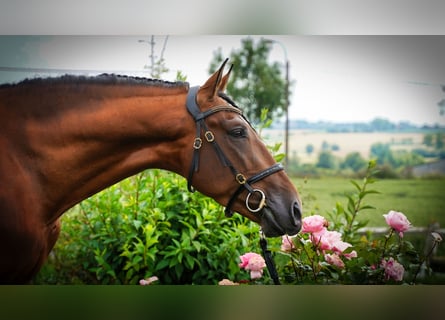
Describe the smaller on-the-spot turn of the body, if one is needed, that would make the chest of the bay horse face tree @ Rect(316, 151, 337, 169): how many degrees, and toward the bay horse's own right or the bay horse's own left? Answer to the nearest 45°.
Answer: approximately 45° to the bay horse's own left

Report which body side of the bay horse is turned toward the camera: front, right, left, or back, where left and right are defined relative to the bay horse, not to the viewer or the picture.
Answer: right

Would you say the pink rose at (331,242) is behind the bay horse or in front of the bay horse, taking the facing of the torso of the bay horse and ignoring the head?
in front

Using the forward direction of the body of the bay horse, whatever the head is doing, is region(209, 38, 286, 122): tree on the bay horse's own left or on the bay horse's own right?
on the bay horse's own left

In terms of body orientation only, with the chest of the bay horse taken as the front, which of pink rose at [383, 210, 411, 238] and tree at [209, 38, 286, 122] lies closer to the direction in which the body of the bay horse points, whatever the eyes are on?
the pink rose

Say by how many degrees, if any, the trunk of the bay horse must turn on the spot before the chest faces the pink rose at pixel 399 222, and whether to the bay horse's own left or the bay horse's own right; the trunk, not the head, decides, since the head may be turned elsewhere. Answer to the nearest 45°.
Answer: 0° — it already faces it

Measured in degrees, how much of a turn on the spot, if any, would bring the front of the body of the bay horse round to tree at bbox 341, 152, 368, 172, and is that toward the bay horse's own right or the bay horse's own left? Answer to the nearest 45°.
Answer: approximately 45° to the bay horse's own left

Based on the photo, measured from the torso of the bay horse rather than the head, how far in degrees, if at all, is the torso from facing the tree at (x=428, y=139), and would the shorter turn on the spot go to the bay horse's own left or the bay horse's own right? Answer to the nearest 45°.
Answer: approximately 45° to the bay horse's own left

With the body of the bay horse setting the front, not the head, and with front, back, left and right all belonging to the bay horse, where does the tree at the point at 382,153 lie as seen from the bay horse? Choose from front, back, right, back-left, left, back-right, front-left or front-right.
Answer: front-left
